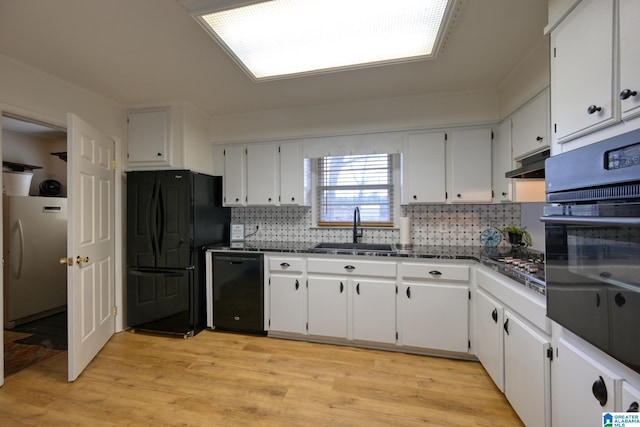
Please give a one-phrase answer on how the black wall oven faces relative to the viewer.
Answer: facing the viewer and to the left of the viewer

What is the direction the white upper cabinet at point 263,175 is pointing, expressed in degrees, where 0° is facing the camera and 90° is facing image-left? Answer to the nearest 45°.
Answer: approximately 0°

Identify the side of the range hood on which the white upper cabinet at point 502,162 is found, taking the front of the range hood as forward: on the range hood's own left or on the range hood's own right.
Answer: on the range hood's own right

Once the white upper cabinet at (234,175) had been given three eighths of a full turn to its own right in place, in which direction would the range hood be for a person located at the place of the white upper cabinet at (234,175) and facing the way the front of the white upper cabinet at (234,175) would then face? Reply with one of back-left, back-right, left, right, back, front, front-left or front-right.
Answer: back

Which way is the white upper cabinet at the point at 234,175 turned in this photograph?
toward the camera

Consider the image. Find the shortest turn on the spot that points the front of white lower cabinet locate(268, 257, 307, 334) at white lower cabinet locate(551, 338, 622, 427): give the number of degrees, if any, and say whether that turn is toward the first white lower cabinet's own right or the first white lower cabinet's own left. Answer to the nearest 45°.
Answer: approximately 45° to the first white lower cabinet's own left

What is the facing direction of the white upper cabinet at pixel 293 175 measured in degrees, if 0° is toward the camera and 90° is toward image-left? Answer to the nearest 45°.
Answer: approximately 0°

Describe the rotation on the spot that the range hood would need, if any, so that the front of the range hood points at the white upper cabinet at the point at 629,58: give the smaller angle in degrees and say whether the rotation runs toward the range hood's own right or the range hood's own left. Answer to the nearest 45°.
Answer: approximately 45° to the range hood's own left

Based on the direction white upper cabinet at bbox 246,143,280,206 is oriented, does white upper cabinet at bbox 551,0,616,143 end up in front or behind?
in front

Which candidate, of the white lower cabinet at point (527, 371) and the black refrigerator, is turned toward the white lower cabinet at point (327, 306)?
the white lower cabinet at point (527, 371)

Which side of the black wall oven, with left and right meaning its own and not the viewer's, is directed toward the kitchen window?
right

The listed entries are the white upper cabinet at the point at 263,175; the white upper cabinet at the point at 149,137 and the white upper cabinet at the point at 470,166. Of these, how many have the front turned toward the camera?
3

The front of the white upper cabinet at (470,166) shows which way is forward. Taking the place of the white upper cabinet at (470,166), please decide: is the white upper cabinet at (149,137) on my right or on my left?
on my right

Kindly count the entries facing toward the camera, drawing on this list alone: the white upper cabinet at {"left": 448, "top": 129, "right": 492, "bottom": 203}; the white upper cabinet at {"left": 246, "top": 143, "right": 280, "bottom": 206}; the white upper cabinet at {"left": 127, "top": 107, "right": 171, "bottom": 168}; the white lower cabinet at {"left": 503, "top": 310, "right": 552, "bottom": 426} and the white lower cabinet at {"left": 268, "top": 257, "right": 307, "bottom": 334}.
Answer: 4
